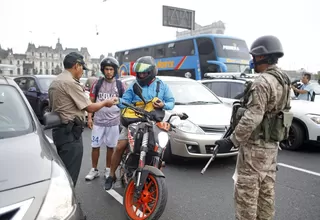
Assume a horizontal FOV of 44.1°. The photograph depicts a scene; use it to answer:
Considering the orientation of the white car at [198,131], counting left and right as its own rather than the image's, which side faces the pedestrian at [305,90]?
left

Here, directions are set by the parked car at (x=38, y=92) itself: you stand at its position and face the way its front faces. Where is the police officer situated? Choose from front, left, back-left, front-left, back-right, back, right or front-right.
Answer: front-right

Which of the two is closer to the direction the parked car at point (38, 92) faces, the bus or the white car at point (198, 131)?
the white car

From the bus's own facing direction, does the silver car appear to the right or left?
on its right

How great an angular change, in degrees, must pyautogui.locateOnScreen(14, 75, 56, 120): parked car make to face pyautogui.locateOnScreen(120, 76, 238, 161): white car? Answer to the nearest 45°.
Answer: approximately 45° to its right

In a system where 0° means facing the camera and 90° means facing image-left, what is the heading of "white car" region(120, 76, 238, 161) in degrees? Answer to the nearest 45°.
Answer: approximately 315°

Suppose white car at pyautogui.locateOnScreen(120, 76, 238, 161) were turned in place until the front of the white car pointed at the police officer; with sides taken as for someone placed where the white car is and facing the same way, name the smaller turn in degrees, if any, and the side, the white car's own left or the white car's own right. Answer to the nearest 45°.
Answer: approximately 90° to the white car's own right

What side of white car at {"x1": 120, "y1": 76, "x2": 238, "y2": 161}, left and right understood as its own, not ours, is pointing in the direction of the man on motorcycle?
right

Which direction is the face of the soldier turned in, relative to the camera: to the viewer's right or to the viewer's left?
to the viewer's left

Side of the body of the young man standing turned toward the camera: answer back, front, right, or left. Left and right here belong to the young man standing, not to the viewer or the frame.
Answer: front

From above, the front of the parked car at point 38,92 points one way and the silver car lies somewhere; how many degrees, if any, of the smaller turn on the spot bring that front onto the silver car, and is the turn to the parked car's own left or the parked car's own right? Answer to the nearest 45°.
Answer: approximately 45° to the parked car's own right

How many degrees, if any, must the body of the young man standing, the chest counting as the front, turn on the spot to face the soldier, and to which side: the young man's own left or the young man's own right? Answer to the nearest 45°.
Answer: approximately 45° to the young man's own left

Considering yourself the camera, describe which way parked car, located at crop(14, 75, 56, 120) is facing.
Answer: facing the viewer and to the right of the viewer

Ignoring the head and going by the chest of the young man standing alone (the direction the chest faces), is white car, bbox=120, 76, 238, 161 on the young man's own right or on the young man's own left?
on the young man's own left
